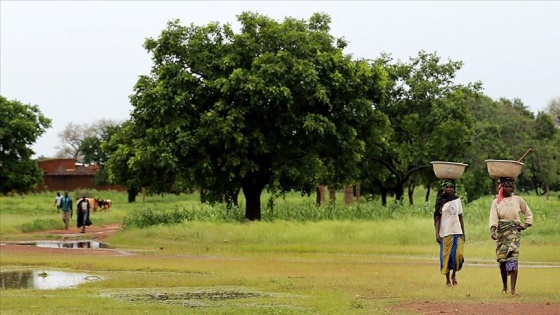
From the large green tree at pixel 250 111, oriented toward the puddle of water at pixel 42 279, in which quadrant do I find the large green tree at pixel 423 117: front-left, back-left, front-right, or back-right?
back-left

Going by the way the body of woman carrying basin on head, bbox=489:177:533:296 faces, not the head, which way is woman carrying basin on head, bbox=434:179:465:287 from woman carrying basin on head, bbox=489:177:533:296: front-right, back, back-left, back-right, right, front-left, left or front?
back-right

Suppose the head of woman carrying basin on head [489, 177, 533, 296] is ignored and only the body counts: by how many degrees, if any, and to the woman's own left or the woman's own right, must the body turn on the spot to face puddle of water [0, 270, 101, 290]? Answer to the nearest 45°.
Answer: approximately 90° to the woman's own right

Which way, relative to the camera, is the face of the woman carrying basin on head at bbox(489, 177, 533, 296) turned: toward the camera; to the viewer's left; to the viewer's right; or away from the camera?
toward the camera

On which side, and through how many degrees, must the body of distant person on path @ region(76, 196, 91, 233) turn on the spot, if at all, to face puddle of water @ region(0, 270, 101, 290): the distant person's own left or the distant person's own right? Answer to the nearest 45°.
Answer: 0° — they already face it

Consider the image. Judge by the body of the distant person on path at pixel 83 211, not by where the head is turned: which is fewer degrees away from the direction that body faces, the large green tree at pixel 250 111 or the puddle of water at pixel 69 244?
the puddle of water

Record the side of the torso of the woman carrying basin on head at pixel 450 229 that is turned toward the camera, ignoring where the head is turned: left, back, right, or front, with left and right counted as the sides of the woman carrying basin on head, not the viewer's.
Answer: front

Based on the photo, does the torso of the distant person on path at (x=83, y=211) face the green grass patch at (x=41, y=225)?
no

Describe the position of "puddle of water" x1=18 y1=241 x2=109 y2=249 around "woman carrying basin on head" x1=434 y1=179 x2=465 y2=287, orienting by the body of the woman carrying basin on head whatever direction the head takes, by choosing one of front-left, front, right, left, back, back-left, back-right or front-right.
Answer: back-right

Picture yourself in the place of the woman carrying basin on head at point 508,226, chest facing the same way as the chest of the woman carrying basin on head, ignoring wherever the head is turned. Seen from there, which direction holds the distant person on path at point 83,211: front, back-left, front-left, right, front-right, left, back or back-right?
back-right

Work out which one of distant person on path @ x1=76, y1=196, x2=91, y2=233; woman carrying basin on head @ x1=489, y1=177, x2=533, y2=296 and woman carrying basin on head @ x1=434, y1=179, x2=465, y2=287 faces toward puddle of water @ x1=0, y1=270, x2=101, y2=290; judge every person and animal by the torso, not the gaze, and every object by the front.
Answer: the distant person on path

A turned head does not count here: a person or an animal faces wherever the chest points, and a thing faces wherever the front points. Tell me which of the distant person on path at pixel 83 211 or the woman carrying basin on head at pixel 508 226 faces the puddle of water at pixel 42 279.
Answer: the distant person on path

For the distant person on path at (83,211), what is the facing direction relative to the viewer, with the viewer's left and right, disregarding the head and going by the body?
facing the viewer

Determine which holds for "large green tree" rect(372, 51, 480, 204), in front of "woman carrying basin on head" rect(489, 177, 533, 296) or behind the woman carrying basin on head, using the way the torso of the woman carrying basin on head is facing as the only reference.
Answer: behind

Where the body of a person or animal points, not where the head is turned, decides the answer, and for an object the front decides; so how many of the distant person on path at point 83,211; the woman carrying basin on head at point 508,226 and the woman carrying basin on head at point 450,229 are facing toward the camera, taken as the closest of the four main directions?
3
